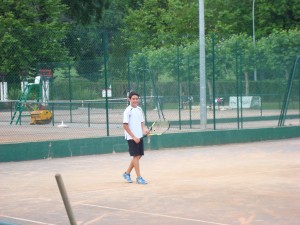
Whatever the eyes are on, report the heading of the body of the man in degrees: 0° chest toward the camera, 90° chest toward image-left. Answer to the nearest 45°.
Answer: approximately 315°
